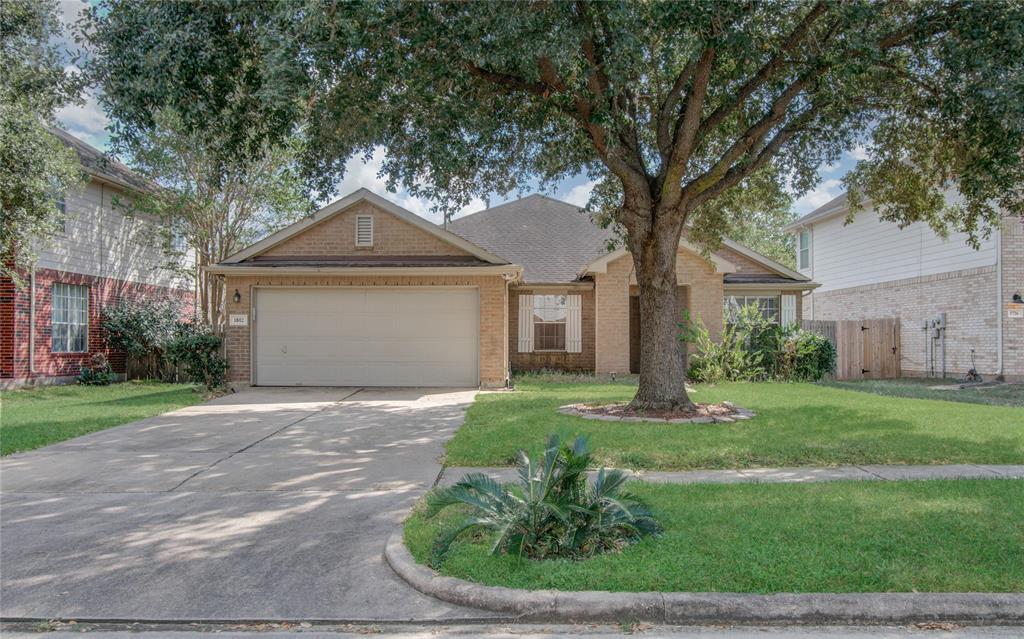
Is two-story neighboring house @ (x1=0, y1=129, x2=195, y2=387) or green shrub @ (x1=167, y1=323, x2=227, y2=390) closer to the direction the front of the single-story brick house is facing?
the green shrub

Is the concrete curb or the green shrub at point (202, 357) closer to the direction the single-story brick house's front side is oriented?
the concrete curb

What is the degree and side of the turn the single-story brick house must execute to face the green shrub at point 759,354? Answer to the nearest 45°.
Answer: approximately 90° to its left

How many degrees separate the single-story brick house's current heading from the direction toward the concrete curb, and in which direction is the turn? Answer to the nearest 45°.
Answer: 0° — it already faces it

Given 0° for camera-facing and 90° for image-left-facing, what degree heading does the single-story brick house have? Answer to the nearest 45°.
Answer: approximately 0°

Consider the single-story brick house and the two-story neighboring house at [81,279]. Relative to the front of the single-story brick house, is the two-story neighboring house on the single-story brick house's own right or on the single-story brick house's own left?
on the single-story brick house's own right

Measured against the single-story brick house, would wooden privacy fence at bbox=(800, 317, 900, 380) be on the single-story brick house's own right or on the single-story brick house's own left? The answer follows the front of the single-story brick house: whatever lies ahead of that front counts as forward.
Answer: on the single-story brick house's own left

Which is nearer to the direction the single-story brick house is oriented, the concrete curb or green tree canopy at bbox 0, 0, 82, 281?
the concrete curb

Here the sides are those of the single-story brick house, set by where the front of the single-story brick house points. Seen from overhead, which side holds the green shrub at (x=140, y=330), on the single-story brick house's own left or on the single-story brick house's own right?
on the single-story brick house's own right

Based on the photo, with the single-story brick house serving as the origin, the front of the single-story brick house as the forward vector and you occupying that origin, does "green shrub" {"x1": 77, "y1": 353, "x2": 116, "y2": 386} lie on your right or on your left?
on your right

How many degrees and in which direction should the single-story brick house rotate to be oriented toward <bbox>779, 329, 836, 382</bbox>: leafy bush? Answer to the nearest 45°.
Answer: approximately 90° to its left

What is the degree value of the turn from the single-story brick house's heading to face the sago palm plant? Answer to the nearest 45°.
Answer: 0° — it already faces it

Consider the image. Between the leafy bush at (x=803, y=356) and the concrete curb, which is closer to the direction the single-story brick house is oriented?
the concrete curb

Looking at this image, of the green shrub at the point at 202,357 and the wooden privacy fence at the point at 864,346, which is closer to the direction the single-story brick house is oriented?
the green shrub

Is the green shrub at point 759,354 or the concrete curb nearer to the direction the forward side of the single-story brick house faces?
the concrete curb
